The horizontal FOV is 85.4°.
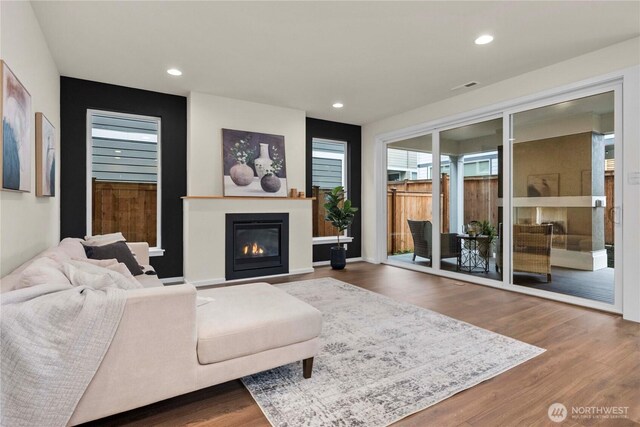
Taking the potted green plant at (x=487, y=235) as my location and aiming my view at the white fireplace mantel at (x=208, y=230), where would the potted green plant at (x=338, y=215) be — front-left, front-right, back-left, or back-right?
front-right

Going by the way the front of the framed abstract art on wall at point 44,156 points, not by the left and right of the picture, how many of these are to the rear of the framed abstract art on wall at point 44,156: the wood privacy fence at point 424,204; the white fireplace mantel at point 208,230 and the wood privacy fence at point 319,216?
0

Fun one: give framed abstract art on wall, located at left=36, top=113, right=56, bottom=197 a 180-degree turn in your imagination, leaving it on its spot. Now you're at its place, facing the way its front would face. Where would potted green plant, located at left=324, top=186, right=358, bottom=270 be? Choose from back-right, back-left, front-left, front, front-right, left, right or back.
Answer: back

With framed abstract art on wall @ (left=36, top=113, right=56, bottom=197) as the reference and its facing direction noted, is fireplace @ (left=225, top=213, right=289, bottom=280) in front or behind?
in front

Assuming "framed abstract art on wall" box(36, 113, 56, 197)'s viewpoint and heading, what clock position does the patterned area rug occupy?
The patterned area rug is roughly at 2 o'clock from the framed abstract art on wall.

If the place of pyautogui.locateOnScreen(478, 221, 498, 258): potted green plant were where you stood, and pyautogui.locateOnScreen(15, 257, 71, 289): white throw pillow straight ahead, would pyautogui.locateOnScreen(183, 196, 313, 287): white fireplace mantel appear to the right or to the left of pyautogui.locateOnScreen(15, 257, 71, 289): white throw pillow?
right

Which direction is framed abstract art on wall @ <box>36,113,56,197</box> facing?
to the viewer's right

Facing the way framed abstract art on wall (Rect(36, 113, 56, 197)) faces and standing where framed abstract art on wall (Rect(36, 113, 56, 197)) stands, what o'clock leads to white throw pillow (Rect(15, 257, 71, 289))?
The white throw pillow is roughly at 3 o'clock from the framed abstract art on wall.

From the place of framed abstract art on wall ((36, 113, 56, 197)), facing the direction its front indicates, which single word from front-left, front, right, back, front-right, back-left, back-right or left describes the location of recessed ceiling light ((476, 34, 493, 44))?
front-right

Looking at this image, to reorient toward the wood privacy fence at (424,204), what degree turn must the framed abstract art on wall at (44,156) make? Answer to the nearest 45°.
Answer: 0° — it already faces it

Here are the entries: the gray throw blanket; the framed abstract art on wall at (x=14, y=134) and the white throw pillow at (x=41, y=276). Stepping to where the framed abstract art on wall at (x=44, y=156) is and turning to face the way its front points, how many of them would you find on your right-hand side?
3

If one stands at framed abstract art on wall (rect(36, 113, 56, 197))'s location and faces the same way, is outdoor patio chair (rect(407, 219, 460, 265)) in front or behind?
in front
